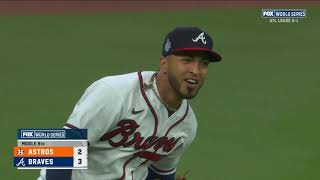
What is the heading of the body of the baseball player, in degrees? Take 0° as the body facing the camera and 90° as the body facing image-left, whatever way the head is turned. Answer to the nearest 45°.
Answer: approximately 315°

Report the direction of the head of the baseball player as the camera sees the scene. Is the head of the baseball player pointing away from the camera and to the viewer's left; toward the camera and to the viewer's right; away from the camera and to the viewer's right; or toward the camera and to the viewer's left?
toward the camera and to the viewer's right
